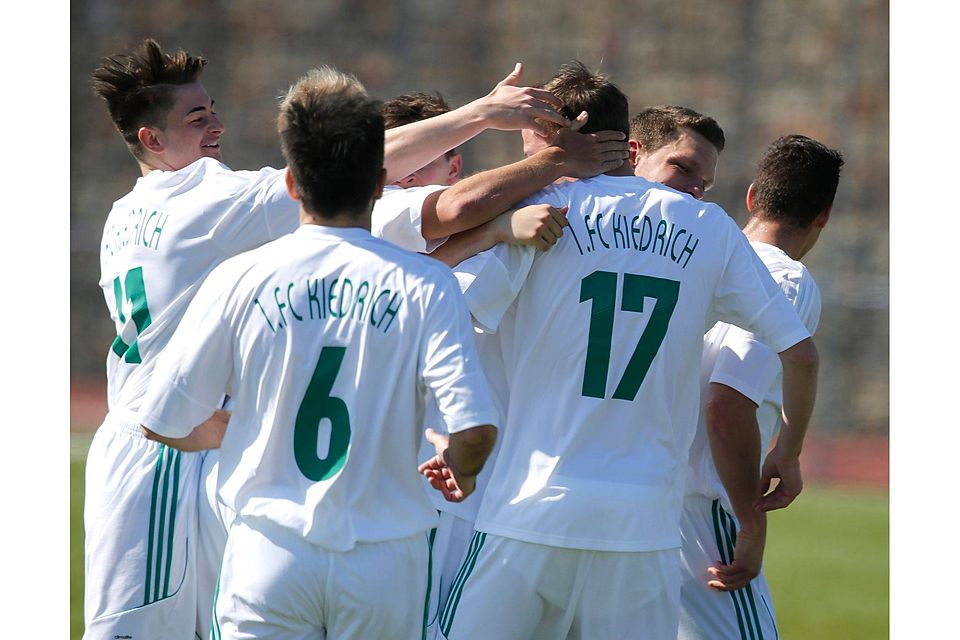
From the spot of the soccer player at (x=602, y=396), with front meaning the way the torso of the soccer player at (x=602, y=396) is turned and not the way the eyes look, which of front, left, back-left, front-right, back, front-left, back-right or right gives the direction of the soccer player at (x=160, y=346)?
left

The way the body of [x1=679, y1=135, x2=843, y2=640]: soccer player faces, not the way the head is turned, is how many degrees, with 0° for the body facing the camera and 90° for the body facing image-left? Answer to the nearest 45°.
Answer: approximately 225°

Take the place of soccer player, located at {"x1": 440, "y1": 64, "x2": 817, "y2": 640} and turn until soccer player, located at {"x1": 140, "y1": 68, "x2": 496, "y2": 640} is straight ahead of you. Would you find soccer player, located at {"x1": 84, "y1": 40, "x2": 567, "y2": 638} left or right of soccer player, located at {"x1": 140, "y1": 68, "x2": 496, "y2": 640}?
right

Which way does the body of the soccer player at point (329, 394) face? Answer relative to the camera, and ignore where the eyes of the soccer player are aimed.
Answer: away from the camera

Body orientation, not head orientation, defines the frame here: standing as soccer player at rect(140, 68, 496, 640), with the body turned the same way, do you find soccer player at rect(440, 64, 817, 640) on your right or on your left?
on your right

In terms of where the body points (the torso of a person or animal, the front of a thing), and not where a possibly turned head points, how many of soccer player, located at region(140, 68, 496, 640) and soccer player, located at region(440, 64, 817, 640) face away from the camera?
2

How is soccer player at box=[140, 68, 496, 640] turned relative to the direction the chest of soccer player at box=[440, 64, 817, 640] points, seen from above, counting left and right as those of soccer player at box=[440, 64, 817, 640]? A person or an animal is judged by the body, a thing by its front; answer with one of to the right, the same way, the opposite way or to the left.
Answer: the same way

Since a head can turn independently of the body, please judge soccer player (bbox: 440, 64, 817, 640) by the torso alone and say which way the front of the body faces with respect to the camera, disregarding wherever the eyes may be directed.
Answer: away from the camera

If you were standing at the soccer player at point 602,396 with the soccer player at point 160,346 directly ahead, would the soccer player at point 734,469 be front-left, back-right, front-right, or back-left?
back-right

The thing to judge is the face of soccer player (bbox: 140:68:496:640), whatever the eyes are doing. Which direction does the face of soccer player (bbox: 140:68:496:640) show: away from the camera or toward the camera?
away from the camera
